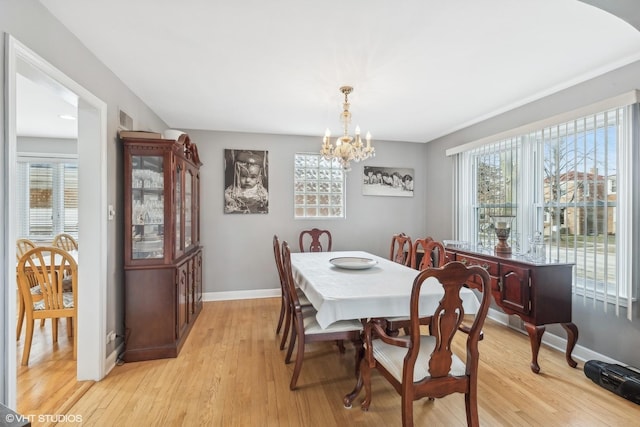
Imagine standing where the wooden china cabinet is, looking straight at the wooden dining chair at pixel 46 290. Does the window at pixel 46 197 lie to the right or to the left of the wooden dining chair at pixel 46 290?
right

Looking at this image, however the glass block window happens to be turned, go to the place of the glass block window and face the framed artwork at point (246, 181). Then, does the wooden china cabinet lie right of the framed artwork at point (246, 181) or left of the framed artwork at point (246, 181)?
left

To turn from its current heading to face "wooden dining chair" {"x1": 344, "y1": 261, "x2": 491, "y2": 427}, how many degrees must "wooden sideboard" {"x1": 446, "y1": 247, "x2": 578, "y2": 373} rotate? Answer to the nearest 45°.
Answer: approximately 45° to its left

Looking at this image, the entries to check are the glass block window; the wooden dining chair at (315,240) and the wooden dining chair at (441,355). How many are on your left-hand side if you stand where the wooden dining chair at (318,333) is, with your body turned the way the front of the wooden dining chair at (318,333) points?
2

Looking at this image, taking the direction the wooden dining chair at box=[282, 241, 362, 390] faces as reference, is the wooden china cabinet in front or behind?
behind

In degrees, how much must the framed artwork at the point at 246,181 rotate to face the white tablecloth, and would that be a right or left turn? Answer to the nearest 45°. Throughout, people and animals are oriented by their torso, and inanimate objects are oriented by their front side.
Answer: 0° — it already faces it

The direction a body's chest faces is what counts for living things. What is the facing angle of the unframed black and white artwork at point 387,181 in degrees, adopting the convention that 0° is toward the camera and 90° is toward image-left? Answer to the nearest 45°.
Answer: approximately 0°

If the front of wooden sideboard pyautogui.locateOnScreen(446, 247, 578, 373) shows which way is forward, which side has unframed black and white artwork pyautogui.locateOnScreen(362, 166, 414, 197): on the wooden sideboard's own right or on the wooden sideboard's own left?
on the wooden sideboard's own right

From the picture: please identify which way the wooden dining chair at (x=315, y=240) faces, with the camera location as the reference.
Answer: facing the viewer

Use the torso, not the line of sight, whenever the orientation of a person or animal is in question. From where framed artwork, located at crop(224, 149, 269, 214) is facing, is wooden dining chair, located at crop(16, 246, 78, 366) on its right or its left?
on its right

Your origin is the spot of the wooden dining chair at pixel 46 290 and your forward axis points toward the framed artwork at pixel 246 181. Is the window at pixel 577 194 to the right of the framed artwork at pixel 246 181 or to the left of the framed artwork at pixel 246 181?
right

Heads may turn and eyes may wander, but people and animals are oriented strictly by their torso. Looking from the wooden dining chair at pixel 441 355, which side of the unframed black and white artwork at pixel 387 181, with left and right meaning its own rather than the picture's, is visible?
front

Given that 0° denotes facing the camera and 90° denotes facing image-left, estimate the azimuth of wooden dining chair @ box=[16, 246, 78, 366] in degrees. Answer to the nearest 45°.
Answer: approximately 180°

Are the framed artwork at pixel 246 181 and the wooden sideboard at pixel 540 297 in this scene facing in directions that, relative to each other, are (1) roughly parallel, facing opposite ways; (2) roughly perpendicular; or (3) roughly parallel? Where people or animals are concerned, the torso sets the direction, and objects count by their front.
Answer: roughly perpendicular

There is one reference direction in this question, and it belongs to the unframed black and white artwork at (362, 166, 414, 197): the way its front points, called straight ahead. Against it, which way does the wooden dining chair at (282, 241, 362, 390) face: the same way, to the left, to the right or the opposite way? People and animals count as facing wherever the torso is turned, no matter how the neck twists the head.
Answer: to the left

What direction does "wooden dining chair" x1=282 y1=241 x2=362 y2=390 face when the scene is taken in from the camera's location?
facing to the right of the viewer

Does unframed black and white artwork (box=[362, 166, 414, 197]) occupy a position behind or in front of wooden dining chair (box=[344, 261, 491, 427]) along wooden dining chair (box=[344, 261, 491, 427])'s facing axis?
in front

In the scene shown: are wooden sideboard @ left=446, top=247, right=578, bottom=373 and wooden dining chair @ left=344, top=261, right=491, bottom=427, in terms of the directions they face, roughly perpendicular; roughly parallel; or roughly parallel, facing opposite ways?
roughly perpendicular
